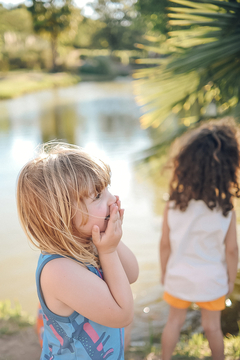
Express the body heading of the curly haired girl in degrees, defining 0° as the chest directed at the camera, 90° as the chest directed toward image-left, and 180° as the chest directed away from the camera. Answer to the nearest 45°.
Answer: approximately 180°

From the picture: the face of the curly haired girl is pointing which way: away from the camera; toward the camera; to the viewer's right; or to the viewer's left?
away from the camera

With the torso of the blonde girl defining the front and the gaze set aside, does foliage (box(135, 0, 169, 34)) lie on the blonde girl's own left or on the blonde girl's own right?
on the blonde girl's own left

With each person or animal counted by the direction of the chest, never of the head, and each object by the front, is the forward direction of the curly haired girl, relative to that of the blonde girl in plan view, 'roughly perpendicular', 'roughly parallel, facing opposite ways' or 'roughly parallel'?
roughly perpendicular

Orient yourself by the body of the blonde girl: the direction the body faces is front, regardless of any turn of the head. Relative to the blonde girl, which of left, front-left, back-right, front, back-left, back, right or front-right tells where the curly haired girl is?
front-left

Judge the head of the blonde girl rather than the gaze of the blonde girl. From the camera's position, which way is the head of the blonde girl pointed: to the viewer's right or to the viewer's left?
to the viewer's right

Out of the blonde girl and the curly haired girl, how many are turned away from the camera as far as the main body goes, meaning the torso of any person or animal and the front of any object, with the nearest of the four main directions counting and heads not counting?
1

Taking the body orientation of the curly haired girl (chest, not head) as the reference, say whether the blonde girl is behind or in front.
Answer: behind

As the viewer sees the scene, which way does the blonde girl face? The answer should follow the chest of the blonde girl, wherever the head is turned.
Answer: to the viewer's right
